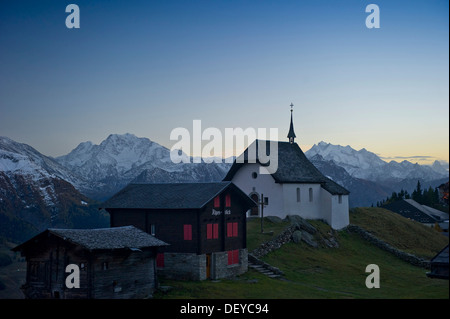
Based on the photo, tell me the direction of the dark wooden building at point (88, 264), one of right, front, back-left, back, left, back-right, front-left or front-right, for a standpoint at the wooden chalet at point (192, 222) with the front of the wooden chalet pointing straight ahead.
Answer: right

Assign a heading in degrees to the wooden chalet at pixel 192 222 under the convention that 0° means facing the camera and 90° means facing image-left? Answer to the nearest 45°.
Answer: approximately 315°
